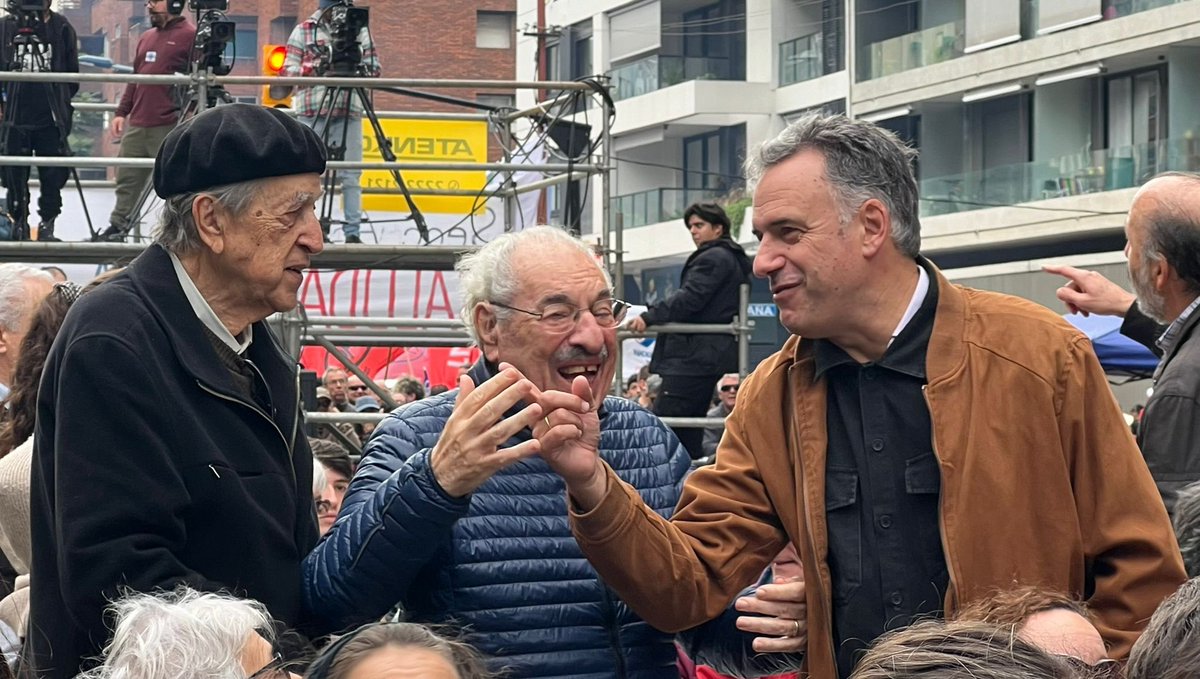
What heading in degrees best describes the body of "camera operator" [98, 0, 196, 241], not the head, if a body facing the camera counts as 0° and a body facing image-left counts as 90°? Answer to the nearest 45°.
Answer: approximately 45°

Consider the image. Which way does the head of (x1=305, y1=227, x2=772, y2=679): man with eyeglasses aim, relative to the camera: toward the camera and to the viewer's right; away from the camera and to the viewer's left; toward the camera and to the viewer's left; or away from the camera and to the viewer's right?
toward the camera and to the viewer's right

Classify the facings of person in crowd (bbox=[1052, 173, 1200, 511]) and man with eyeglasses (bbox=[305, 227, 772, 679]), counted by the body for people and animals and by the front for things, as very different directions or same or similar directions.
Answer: very different directions

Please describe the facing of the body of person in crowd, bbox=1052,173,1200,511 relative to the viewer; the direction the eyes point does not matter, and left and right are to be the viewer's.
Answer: facing away from the viewer and to the left of the viewer

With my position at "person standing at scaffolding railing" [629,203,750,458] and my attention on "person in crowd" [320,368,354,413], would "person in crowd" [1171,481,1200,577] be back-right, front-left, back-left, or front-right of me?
back-left

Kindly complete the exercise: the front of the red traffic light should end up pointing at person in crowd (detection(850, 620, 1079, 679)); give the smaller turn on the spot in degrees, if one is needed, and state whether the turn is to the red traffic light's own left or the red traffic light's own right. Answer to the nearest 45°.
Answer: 0° — it already faces them

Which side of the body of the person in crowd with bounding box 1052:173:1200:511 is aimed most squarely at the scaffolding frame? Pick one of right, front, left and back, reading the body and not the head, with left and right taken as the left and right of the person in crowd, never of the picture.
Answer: front

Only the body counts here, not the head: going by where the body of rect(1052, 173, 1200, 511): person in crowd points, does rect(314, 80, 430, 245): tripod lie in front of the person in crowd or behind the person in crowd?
in front

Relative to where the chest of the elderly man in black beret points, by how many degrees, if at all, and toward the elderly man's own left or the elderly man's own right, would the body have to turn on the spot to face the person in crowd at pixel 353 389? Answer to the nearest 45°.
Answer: approximately 90° to the elderly man's own left

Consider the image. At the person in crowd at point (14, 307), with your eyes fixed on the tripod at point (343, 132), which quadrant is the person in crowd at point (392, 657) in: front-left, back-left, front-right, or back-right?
back-right

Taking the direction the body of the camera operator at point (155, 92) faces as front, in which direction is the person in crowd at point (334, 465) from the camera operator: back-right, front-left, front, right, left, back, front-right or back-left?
front-left

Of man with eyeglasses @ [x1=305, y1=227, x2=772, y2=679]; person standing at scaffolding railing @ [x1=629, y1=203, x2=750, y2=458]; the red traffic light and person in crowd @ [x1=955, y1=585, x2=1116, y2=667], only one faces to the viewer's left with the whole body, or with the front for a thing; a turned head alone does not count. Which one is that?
person standing at scaffolding railing @ [x1=629, y1=203, x2=750, y2=458]

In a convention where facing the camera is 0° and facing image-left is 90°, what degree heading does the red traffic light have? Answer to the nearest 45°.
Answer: approximately 0°
